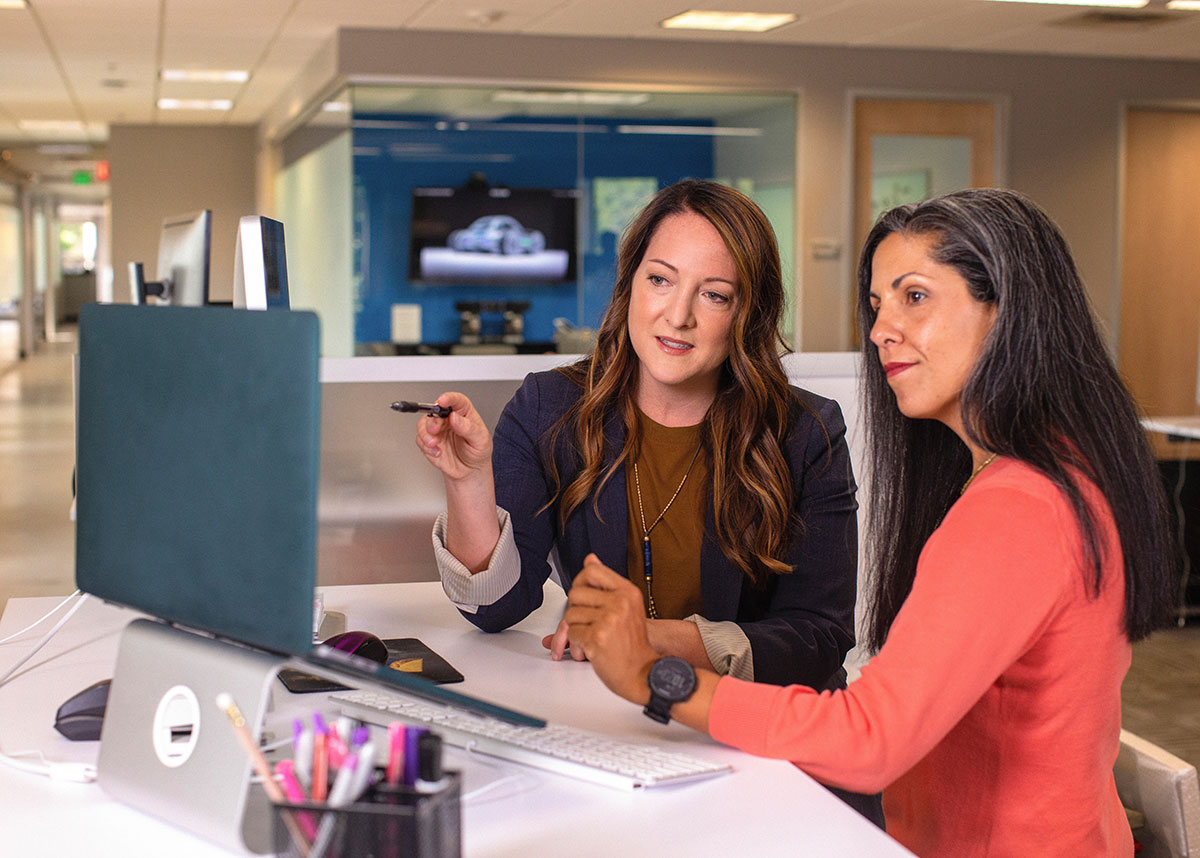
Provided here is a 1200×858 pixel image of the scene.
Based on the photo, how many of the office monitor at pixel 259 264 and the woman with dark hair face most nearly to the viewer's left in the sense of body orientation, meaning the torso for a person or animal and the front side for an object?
1

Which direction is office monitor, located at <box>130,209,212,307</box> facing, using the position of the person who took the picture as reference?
facing away from the viewer and to the right of the viewer

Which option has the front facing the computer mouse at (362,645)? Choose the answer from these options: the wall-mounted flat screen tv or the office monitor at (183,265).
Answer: the wall-mounted flat screen tv

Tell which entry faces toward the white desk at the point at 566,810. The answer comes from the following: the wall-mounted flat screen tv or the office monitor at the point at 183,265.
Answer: the wall-mounted flat screen tv

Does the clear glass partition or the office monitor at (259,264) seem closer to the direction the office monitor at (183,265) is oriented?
the clear glass partition

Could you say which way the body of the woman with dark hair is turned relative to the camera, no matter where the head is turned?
to the viewer's left

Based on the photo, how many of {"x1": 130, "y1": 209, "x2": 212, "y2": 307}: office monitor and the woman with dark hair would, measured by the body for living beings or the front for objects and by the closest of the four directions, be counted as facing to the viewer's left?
1

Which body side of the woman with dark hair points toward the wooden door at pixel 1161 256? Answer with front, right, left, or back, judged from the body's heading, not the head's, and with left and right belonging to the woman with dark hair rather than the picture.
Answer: right

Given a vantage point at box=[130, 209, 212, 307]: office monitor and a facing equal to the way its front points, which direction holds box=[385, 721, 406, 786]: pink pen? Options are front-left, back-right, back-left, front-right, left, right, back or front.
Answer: back-right
